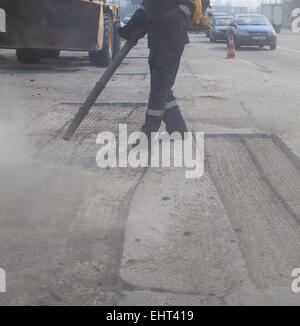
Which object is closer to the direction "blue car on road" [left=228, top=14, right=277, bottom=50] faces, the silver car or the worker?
the worker

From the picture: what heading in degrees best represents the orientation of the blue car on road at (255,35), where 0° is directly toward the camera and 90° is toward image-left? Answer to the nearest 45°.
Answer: approximately 0°

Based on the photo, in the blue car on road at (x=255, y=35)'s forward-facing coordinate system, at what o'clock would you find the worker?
The worker is roughly at 12 o'clock from the blue car on road.

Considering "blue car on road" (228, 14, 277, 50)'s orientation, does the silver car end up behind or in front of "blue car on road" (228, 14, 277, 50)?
behind

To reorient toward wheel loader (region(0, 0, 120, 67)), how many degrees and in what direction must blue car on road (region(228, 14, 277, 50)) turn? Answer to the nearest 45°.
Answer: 0° — it already faces it

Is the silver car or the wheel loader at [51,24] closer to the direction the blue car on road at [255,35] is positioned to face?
the wheel loader
